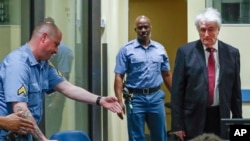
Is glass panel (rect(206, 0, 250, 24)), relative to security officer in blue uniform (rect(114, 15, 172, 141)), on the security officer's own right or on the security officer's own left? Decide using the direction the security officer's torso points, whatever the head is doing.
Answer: on the security officer's own left

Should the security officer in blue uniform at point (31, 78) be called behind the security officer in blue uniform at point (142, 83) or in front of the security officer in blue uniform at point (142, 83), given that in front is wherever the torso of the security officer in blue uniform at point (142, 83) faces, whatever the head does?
in front

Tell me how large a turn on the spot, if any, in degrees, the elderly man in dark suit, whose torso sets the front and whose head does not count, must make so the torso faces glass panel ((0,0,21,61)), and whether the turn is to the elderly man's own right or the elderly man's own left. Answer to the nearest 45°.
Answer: approximately 135° to the elderly man's own right

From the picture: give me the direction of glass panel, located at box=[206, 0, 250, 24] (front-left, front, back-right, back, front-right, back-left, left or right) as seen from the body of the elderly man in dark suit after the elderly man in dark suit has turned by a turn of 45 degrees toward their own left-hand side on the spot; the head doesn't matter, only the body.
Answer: back-left

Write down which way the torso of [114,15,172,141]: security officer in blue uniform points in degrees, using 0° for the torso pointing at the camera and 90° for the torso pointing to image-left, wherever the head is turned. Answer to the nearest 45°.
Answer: approximately 0°

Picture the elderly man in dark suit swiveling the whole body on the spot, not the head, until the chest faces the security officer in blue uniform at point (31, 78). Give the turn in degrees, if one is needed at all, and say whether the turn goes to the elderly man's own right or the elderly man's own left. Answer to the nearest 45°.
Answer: approximately 90° to the elderly man's own right

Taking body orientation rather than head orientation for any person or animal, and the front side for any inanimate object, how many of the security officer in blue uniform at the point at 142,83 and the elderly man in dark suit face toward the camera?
2

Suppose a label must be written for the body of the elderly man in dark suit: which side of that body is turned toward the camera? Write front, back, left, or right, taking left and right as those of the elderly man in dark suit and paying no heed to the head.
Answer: front

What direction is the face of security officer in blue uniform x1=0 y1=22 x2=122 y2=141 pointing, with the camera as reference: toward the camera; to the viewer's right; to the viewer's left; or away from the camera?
to the viewer's right
